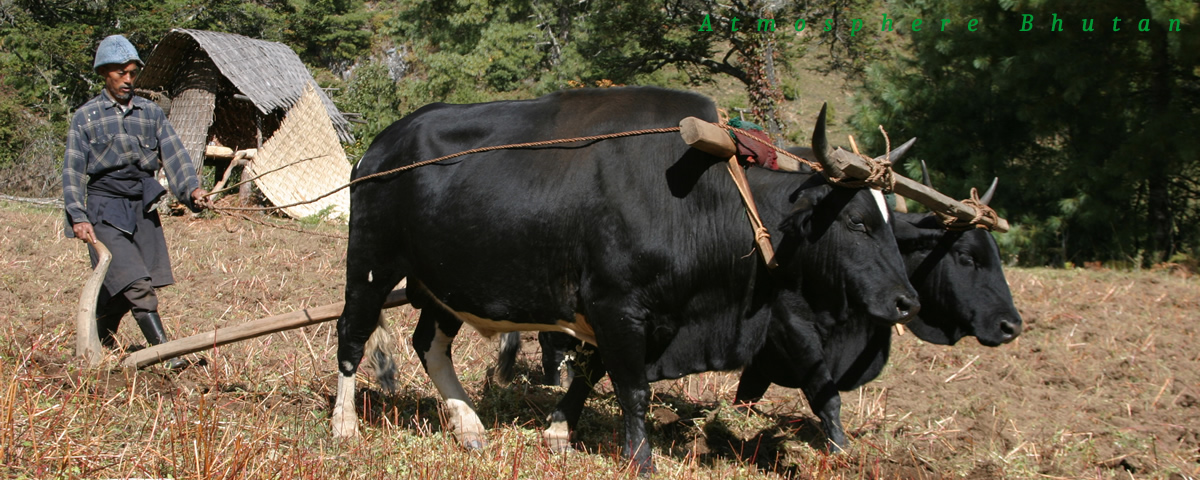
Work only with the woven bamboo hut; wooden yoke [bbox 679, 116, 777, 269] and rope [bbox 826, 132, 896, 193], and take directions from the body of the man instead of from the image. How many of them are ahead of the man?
2

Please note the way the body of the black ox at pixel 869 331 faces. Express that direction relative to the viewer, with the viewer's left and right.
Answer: facing to the right of the viewer

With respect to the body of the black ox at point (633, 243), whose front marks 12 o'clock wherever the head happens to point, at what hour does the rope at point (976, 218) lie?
The rope is roughly at 11 o'clock from the black ox.

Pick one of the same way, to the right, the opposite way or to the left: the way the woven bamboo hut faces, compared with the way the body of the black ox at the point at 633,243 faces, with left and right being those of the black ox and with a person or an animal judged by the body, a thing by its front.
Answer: to the right

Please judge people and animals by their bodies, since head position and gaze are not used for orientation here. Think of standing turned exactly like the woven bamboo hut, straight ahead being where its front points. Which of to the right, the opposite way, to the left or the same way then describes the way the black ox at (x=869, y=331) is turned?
to the left

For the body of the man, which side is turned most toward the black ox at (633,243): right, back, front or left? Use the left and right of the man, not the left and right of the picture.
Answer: front

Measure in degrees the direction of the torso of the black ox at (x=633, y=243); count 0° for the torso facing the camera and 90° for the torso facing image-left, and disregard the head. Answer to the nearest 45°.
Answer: approximately 270°

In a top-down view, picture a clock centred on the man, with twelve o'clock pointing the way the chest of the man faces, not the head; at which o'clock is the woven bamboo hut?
The woven bamboo hut is roughly at 8 o'clock from the man.

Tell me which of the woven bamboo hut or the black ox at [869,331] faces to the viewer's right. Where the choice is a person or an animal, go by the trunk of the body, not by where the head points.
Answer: the black ox

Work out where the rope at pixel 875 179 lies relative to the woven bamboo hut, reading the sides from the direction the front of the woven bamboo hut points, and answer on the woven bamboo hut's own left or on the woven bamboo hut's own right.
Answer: on the woven bamboo hut's own left

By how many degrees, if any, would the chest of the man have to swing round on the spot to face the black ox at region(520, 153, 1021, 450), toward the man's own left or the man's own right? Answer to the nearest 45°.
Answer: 0° — they already face it

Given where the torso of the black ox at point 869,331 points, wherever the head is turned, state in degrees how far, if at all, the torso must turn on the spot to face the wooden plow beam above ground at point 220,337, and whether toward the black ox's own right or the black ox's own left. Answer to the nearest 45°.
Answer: approximately 180°
